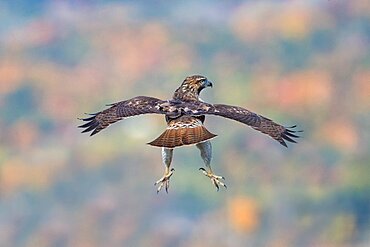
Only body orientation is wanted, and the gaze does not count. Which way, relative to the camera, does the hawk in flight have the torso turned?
away from the camera
